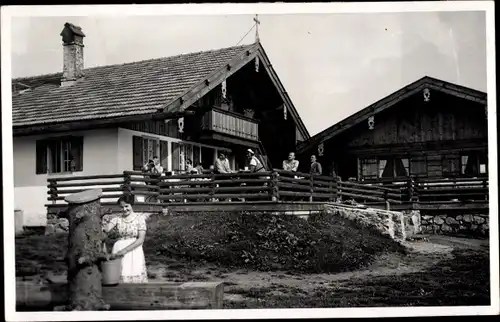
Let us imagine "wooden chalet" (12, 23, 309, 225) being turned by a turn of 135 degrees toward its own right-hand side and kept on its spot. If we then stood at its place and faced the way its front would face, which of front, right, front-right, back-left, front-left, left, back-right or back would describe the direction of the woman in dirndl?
left

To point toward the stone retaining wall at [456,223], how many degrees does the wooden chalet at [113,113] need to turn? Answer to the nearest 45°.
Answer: approximately 45° to its left

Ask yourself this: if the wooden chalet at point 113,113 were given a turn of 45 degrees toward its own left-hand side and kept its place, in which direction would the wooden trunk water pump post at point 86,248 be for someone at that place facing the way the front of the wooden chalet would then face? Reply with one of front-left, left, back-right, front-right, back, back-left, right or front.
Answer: right

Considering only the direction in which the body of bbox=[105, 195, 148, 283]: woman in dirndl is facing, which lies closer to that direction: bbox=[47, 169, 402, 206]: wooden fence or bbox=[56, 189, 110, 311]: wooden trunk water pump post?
the wooden trunk water pump post

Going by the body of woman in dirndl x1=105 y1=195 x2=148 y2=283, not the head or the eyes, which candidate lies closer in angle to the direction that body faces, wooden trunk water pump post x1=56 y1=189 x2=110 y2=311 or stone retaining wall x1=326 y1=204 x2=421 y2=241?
the wooden trunk water pump post

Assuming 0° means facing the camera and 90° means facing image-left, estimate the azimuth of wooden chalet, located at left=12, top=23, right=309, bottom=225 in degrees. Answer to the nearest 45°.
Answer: approximately 315°
